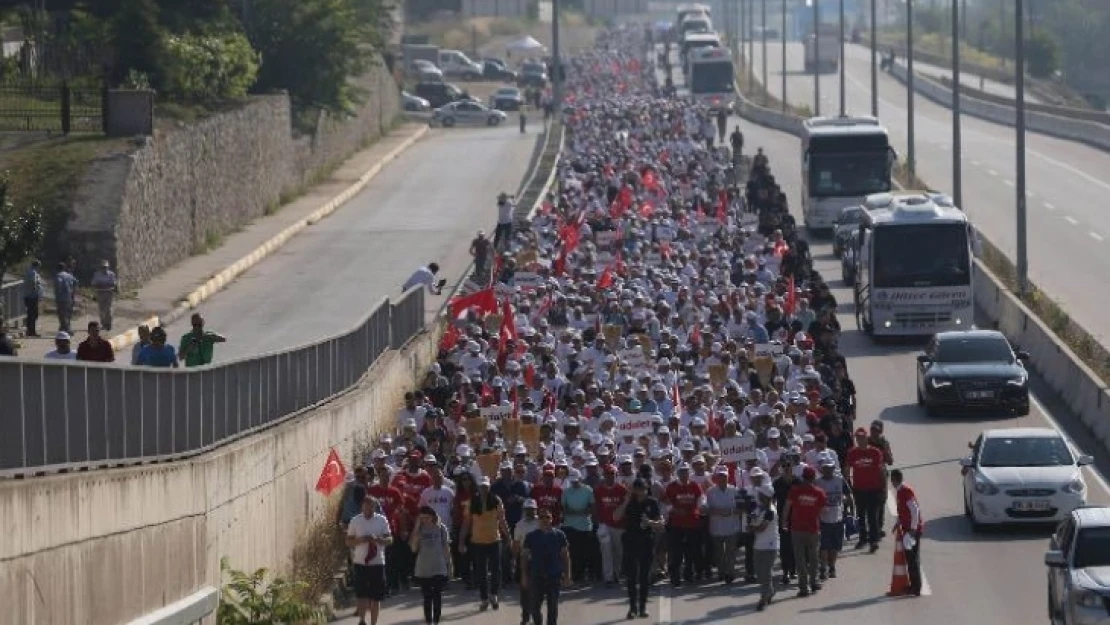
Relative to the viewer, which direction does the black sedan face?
toward the camera

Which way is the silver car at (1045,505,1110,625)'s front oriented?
toward the camera

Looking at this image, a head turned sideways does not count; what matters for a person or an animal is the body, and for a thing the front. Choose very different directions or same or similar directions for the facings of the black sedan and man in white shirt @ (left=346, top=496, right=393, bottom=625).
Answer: same or similar directions

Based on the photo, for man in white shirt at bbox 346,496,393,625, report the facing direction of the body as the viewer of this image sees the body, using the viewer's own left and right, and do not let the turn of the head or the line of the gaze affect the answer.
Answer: facing the viewer

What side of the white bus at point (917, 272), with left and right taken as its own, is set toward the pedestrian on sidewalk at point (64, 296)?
right

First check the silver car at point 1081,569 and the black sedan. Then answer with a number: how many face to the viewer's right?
0

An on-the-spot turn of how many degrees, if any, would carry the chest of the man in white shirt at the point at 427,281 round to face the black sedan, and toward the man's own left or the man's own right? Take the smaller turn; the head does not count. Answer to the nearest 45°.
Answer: approximately 45° to the man's own right

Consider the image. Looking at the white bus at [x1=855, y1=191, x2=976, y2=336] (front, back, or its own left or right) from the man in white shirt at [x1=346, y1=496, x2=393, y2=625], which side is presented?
front

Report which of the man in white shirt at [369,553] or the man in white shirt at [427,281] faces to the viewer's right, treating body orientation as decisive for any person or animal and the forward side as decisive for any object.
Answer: the man in white shirt at [427,281]

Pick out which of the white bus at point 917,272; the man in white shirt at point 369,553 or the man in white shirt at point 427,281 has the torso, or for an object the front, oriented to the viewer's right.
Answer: the man in white shirt at point 427,281

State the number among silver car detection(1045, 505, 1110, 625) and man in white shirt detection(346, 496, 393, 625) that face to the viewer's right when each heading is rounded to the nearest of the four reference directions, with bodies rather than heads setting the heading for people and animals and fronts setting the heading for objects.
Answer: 0

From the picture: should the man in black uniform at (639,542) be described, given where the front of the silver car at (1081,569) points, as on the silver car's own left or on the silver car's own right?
on the silver car's own right

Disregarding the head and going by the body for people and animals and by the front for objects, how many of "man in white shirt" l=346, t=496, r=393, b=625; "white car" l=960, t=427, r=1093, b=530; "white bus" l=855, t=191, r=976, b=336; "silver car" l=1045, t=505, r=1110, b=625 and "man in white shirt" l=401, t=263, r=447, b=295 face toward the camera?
4

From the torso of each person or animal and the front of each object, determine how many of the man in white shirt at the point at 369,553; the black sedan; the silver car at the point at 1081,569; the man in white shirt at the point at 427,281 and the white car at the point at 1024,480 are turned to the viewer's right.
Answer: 1

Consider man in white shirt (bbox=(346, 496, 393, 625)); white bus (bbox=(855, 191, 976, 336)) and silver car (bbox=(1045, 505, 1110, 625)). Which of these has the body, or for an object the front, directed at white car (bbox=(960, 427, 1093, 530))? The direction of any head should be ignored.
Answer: the white bus
